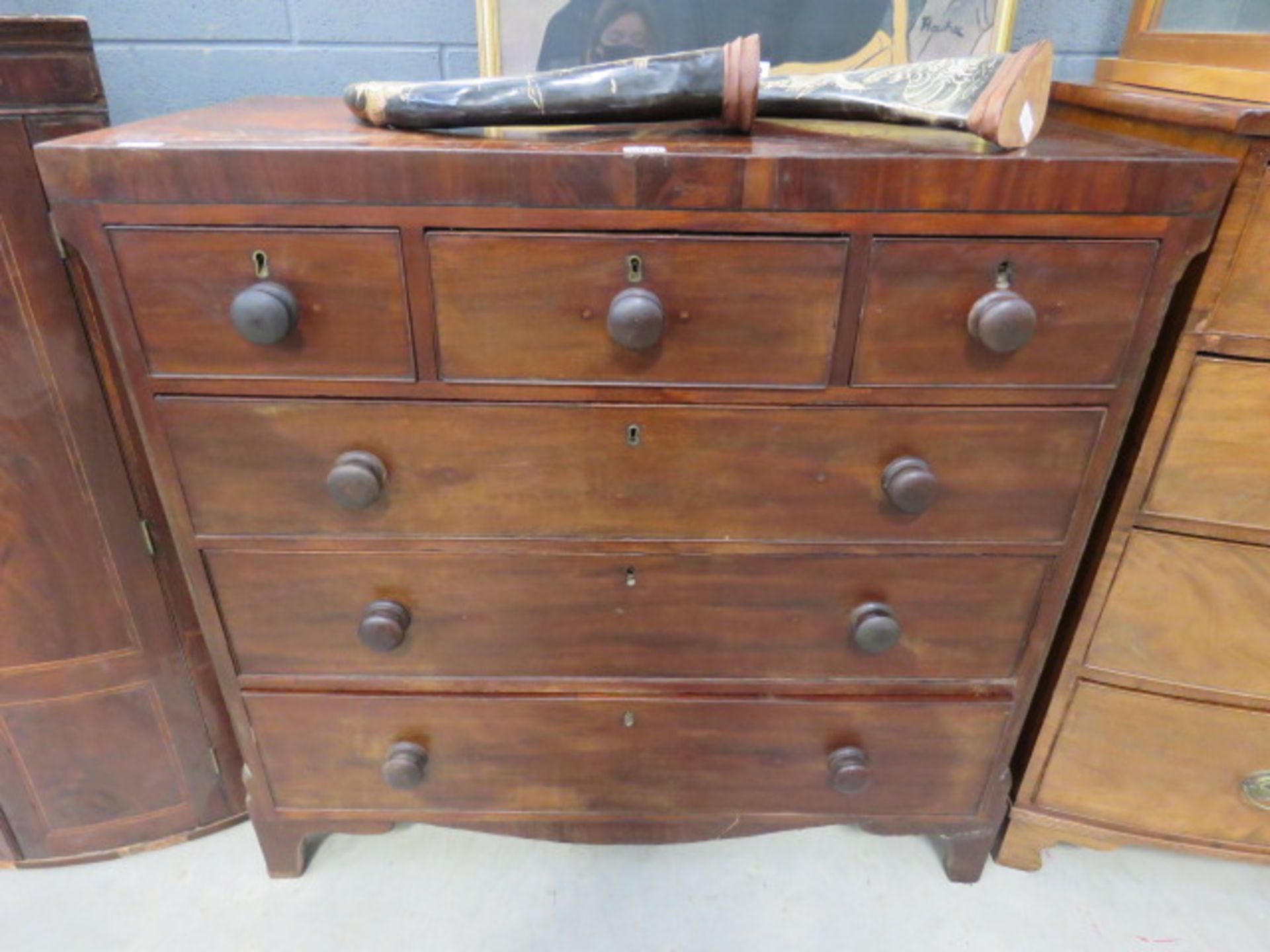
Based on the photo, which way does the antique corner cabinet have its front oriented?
toward the camera

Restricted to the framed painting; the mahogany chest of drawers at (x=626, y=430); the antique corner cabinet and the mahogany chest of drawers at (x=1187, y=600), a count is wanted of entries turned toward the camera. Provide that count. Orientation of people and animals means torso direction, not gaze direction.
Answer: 4

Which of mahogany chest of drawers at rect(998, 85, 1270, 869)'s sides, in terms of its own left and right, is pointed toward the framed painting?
right

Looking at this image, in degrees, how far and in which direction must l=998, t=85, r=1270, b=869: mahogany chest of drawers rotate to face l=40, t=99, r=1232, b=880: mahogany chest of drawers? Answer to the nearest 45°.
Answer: approximately 45° to its right

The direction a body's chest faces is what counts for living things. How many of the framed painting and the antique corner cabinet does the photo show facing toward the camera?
2

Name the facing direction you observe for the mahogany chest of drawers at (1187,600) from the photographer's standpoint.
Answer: facing the viewer

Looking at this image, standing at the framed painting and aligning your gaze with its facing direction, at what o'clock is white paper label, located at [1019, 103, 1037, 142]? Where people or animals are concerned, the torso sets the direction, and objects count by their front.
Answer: The white paper label is roughly at 11 o'clock from the framed painting.

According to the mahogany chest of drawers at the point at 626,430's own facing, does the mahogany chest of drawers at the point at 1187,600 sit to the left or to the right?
on its left

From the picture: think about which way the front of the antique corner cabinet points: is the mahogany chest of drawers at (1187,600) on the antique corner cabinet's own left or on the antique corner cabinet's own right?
on the antique corner cabinet's own left

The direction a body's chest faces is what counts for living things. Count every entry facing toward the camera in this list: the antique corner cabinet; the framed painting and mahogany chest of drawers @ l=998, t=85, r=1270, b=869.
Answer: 3
